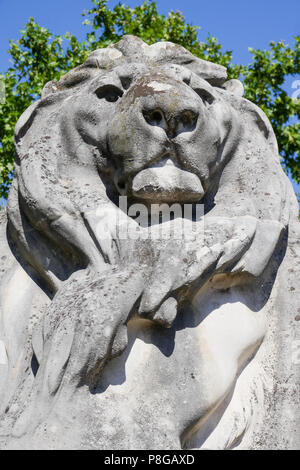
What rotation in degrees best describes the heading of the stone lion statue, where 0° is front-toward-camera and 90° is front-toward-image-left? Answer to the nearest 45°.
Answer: approximately 0°
